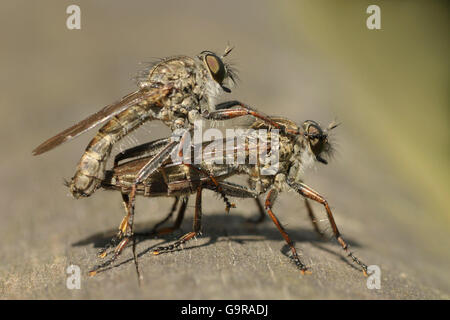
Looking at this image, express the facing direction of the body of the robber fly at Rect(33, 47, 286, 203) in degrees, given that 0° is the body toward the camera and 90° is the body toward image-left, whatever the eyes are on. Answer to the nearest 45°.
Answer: approximately 270°

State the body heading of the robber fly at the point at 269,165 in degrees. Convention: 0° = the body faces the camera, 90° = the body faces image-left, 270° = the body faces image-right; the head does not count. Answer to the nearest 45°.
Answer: approximately 270°
